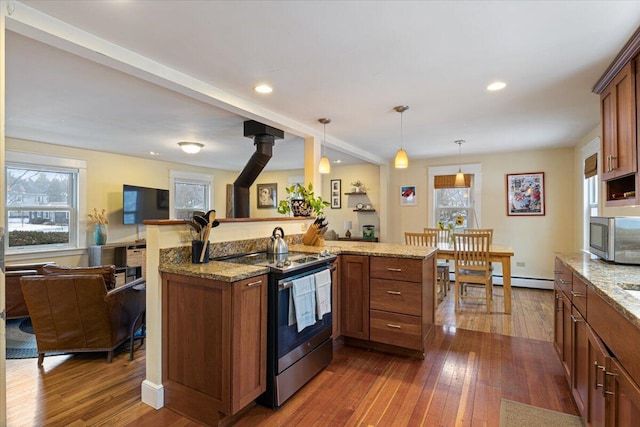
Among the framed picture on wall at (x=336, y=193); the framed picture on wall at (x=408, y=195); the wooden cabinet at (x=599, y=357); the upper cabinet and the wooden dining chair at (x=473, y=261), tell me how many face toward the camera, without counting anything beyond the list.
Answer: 2

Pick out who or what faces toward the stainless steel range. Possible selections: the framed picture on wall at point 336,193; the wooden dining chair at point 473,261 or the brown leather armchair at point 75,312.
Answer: the framed picture on wall

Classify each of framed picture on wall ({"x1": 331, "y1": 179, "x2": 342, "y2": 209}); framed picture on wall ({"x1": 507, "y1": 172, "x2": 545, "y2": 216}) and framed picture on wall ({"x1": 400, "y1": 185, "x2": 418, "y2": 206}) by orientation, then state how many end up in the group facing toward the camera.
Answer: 3

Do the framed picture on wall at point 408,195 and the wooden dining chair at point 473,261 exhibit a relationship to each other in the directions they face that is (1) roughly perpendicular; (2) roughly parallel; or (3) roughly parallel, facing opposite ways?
roughly parallel, facing opposite ways

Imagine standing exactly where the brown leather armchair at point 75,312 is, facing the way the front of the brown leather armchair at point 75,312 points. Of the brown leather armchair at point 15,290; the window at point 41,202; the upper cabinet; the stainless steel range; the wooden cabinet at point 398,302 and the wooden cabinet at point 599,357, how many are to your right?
4

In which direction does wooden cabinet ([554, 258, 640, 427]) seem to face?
to the viewer's left

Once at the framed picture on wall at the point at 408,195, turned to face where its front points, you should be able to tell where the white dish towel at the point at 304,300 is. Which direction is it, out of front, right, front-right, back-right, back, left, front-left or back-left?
front

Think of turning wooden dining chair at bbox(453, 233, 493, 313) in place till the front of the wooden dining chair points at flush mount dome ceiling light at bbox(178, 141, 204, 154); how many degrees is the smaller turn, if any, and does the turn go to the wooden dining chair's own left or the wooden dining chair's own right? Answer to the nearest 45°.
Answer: approximately 90° to the wooden dining chair's own left

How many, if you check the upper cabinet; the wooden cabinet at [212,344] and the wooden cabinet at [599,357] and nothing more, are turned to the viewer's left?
2

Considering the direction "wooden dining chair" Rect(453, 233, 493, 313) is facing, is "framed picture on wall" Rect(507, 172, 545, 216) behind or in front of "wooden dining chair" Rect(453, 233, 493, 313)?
in front

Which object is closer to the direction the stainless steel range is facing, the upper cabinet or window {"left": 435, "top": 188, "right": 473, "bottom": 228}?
the upper cabinet

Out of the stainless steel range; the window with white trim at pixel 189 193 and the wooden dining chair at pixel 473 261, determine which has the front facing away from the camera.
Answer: the wooden dining chair

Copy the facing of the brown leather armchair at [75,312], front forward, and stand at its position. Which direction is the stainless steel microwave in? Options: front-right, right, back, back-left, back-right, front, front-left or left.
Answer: right

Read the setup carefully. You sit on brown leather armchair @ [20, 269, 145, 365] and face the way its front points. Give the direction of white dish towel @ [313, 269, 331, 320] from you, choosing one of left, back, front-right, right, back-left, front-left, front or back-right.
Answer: right

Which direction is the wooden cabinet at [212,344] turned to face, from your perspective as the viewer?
facing the viewer and to the right of the viewer

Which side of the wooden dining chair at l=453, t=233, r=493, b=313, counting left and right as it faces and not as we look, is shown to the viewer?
back

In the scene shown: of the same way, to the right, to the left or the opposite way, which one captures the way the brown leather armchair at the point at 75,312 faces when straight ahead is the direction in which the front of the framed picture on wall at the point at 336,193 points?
the opposite way

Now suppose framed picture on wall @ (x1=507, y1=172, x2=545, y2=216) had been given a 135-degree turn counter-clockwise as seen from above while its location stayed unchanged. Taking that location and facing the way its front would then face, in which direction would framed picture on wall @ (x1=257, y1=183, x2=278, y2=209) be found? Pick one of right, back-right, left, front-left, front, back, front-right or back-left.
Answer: back-left

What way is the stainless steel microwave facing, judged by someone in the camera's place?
facing the viewer and to the left of the viewer

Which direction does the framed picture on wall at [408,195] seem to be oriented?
toward the camera
